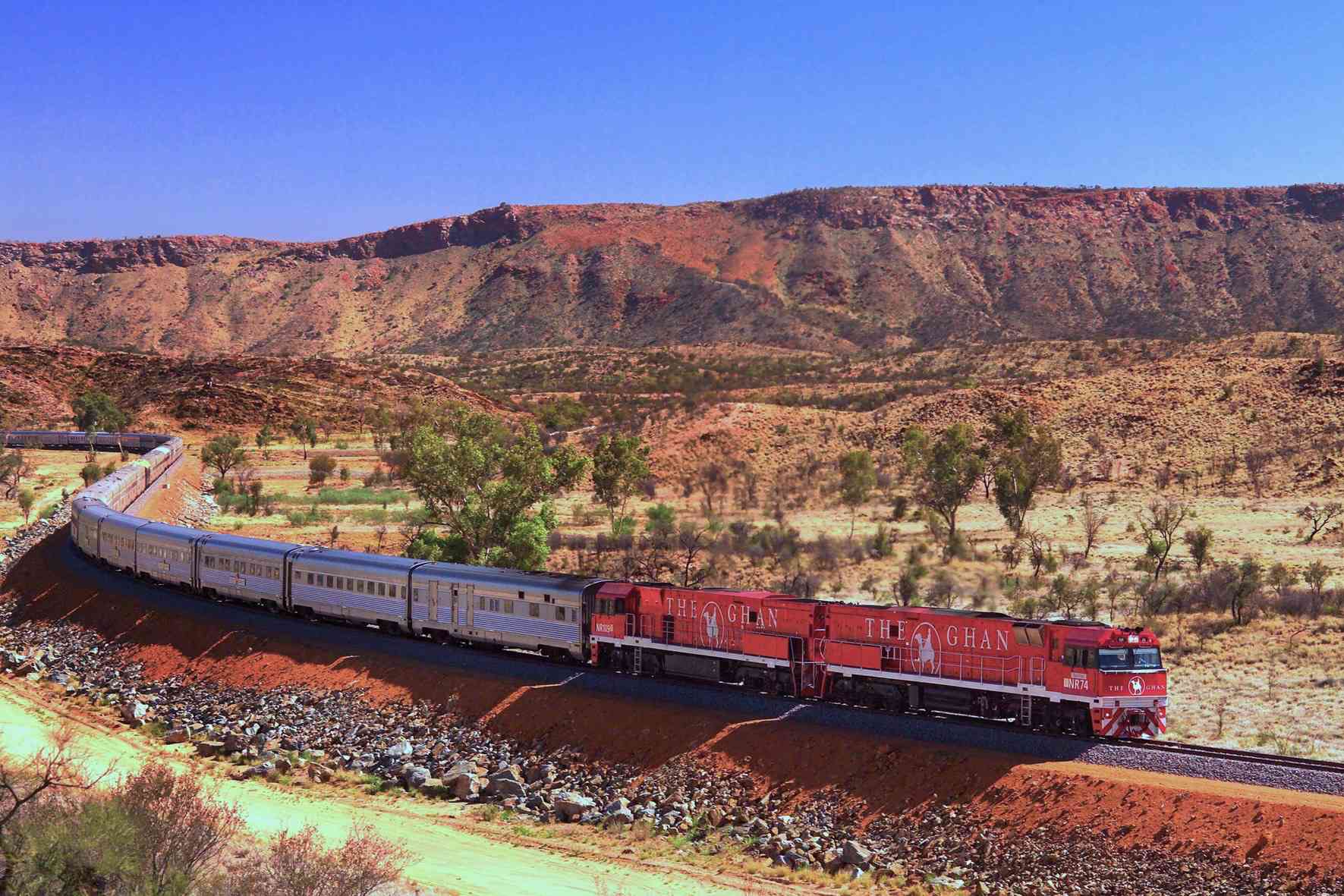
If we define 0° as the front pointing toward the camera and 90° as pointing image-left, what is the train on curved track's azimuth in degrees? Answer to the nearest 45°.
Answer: approximately 315°

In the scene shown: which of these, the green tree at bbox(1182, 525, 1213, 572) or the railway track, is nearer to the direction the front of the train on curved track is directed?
the railway track

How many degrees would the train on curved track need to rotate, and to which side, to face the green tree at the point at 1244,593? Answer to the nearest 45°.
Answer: approximately 90° to its left

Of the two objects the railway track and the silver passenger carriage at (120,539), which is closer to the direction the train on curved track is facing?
the railway track

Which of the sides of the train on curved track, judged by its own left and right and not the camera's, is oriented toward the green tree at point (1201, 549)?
left

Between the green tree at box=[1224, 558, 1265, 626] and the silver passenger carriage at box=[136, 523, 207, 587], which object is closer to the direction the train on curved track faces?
the green tree

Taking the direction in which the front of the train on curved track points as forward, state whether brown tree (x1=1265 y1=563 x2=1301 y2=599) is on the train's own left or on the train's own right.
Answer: on the train's own left

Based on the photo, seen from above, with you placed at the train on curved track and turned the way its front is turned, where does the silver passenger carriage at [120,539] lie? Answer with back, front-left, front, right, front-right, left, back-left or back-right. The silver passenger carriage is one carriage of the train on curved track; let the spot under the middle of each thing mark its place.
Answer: back

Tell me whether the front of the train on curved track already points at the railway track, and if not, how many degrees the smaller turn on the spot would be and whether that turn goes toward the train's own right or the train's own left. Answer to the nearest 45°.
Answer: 0° — it already faces it
